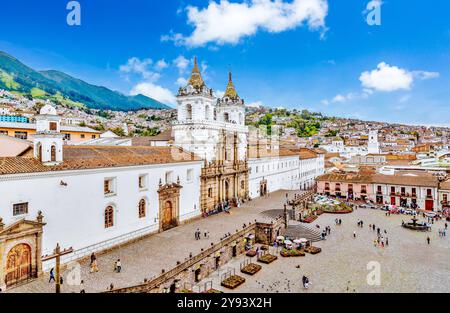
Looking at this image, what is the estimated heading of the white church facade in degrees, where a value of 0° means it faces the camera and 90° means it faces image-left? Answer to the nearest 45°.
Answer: approximately 315°

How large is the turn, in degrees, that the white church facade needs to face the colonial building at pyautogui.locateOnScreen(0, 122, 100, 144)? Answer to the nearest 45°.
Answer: approximately 180°

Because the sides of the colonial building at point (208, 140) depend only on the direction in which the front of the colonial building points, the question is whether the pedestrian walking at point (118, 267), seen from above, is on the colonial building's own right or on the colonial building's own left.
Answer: on the colonial building's own right

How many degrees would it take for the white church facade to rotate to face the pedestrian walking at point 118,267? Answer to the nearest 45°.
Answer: approximately 45° to its right

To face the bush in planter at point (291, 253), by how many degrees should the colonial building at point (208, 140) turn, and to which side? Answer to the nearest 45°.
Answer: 0° — it already faces it

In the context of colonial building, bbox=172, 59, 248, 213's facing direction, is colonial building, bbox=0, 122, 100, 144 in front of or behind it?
behind

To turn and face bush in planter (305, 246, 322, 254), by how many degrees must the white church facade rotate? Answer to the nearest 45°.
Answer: approximately 45° to its left
